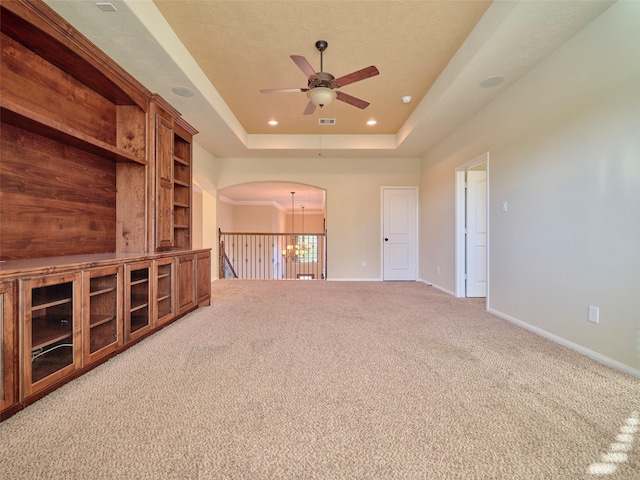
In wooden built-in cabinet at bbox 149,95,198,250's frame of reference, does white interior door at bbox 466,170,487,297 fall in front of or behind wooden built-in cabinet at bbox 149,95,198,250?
in front

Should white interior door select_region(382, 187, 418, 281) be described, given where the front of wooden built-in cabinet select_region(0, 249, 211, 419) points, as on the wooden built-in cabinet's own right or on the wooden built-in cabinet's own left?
on the wooden built-in cabinet's own left

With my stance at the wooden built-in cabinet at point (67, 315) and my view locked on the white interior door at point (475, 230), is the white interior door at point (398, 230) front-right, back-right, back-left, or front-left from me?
front-left

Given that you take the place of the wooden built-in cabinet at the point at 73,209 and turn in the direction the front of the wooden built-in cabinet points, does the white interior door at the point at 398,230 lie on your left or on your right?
on your left

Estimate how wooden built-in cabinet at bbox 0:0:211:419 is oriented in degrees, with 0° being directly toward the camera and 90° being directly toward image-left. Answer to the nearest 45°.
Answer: approximately 315°

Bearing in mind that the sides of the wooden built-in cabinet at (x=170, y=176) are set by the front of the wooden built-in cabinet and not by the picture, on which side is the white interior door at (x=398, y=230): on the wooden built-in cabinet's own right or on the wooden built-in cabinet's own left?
on the wooden built-in cabinet's own left
